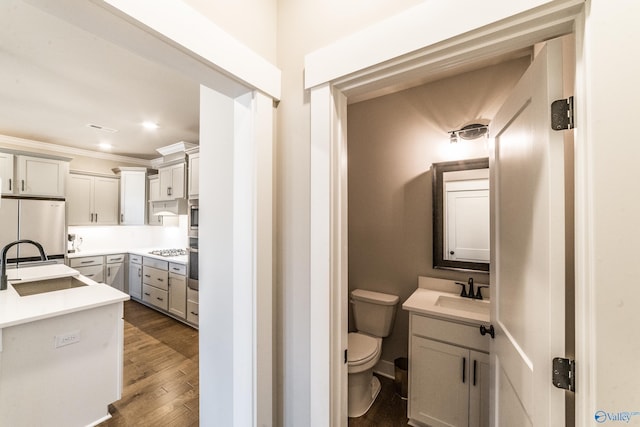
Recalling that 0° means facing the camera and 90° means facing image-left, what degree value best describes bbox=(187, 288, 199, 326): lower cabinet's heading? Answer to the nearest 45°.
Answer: approximately 45°

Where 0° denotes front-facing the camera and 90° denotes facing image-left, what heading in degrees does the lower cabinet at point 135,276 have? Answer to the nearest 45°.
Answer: approximately 45°

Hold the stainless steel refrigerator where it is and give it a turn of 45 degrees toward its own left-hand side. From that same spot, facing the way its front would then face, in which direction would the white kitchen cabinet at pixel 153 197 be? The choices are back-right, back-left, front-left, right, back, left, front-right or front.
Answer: front-left

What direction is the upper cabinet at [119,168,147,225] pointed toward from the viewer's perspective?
toward the camera

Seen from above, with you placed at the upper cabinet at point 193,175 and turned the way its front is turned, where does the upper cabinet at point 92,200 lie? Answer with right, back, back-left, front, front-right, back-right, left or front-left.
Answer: right

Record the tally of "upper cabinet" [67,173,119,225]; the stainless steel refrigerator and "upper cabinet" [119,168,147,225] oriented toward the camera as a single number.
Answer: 3

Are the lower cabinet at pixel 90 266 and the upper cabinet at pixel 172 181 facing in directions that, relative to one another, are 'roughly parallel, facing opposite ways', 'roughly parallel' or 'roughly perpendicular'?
roughly perpendicular

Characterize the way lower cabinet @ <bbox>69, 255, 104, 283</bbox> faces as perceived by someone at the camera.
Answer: facing the viewer and to the right of the viewer

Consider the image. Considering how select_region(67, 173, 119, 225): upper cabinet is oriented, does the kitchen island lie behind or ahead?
ahead

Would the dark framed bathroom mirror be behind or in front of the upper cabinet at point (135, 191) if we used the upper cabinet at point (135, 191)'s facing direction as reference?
in front

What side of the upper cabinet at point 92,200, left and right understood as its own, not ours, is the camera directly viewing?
front

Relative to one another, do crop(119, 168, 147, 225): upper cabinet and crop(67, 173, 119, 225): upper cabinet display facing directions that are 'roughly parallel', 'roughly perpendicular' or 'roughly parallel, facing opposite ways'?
roughly parallel

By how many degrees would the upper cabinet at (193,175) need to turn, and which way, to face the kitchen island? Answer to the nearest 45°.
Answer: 0° — it already faces it

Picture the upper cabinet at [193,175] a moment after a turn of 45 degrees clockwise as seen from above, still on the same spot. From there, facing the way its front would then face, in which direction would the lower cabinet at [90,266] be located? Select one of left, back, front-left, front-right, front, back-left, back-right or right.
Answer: front-right

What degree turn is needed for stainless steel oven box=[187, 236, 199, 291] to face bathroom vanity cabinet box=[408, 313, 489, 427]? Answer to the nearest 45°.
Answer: approximately 90° to its left
